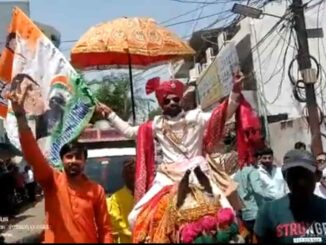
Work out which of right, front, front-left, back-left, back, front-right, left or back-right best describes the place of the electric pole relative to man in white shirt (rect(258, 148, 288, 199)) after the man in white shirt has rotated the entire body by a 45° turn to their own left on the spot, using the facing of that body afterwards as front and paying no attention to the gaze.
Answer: back-left

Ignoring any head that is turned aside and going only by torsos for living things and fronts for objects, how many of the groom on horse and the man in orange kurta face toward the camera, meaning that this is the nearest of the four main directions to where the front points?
2

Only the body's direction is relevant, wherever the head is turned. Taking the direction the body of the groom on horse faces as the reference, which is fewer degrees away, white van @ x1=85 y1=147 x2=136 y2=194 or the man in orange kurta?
the man in orange kurta

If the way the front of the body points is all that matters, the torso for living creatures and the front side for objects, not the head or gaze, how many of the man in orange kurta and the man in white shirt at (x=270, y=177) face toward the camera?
2

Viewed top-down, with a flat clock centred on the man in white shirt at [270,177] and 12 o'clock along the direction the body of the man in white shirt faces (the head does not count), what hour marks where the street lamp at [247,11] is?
The street lamp is roughly at 6 o'clock from the man in white shirt.
